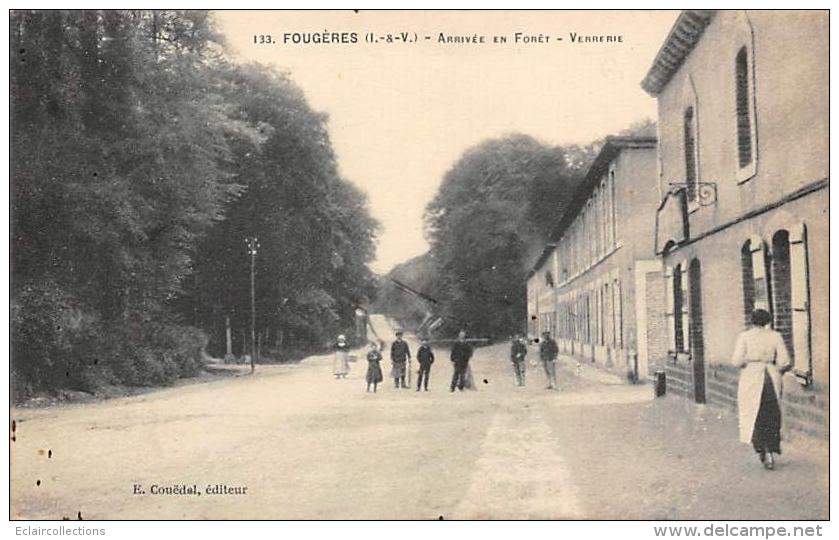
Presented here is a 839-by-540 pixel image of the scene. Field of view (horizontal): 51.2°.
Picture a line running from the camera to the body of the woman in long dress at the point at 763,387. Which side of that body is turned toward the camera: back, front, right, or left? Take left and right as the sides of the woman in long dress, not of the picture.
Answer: back

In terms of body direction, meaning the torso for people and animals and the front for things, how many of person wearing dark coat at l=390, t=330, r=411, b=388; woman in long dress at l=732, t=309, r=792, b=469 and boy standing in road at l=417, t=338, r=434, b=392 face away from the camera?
1

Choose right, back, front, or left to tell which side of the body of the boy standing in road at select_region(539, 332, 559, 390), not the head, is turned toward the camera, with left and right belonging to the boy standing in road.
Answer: front

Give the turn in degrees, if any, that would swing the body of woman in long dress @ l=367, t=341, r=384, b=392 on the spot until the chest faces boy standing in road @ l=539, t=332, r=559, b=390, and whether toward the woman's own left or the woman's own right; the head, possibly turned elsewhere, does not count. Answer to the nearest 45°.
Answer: approximately 45° to the woman's own left

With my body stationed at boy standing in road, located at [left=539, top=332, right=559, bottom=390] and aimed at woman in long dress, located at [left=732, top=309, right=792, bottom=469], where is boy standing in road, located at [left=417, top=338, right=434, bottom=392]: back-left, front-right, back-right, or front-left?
back-right

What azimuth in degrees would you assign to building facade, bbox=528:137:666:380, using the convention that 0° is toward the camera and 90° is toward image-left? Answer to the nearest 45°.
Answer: approximately 90°

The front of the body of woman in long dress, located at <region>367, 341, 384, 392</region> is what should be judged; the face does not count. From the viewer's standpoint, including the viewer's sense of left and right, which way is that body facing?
facing the viewer

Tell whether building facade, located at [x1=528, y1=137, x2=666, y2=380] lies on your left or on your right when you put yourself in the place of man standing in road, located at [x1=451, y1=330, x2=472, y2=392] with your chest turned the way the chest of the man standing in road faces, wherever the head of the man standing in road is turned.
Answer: on your left

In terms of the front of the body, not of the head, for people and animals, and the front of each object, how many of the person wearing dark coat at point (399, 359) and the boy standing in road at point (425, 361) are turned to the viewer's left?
0

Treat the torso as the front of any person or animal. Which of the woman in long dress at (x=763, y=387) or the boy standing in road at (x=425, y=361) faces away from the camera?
the woman in long dress

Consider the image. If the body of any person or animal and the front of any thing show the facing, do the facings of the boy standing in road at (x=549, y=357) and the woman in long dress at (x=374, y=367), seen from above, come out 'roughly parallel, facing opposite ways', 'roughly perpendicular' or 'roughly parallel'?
roughly parallel

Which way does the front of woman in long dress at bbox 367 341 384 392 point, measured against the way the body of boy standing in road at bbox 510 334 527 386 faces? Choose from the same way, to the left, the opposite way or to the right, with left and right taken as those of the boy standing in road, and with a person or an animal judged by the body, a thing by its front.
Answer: the same way

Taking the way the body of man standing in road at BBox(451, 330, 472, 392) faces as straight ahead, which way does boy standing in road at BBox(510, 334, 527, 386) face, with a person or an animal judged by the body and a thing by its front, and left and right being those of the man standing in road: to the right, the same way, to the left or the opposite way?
the same way

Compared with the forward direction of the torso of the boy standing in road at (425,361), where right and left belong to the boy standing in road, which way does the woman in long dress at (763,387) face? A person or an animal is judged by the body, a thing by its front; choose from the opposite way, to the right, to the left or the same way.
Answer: the opposite way

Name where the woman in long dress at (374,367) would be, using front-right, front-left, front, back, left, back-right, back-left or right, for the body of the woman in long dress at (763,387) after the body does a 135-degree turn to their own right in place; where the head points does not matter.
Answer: back

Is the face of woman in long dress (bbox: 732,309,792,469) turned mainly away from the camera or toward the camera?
away from the camera
